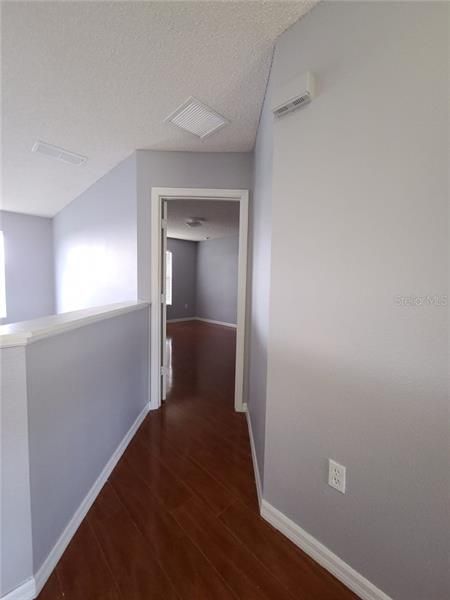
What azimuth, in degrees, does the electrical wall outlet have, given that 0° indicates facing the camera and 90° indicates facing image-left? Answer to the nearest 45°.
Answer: approximately 45°

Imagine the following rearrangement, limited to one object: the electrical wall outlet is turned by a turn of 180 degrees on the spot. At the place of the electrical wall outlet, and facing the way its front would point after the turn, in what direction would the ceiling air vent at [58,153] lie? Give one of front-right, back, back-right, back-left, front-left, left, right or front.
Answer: back-left

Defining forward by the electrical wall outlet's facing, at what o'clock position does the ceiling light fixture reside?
The ceiling light fixture is roughly at 3 o'clock from the electrical wall outlet.

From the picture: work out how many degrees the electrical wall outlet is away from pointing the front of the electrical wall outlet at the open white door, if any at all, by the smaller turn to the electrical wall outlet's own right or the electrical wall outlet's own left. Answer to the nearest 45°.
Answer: approximately 90° to the electrical wall outlet's own right
